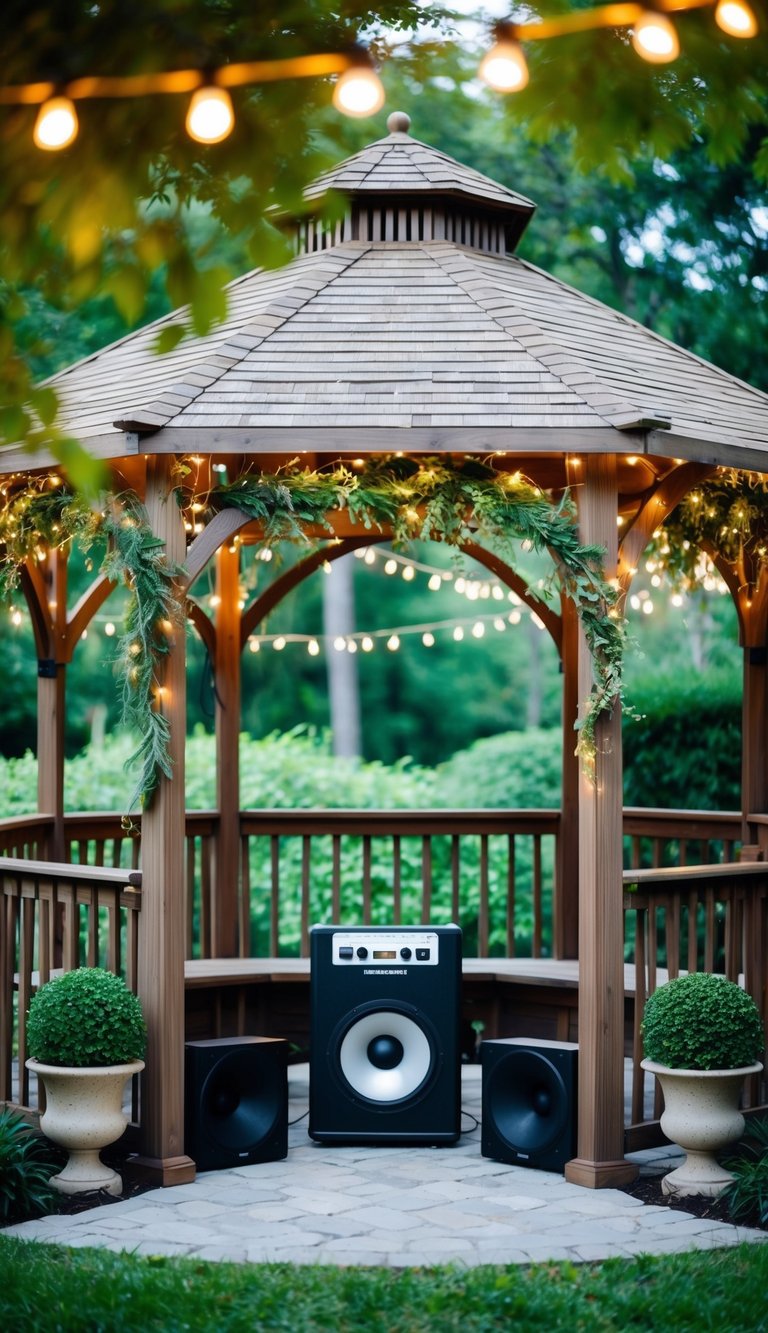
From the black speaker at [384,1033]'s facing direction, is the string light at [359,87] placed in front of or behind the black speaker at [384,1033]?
in front

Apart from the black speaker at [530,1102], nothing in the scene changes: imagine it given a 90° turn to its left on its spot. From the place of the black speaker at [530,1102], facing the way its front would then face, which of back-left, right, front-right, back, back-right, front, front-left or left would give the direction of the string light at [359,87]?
front-right

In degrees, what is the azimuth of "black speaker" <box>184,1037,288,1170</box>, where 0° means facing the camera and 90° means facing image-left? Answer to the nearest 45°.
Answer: approximately 315°

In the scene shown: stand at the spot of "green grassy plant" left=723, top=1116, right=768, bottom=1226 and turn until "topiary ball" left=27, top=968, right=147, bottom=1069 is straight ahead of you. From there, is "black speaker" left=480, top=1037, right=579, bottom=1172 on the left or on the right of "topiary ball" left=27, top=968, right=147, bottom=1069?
right

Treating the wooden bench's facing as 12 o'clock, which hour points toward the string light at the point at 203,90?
The string light is roughly at 12 o'clock from the wooden bench.

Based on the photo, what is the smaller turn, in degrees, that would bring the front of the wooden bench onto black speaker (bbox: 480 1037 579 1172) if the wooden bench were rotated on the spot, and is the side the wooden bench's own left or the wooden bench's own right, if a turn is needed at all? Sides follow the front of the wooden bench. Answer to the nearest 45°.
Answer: approximately 45° to the wooden bench's own left

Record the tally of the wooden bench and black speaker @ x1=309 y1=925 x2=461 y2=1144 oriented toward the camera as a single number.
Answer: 2

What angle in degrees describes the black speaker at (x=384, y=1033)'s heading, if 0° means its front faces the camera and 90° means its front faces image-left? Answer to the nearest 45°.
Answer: approximately 0°

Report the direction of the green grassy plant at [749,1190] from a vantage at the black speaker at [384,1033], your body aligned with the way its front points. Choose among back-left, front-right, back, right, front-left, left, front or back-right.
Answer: front-left

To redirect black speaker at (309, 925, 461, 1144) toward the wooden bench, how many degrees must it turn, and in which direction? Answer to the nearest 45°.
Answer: approximately 180°

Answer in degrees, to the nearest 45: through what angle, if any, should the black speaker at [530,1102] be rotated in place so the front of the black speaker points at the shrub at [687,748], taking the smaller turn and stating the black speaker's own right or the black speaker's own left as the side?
approximately 135° to the black speaker's own right
